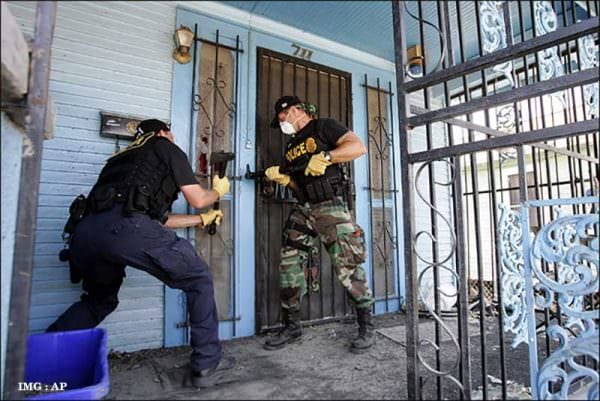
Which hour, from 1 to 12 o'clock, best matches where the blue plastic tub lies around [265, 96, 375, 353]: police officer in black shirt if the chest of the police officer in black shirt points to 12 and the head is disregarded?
The blue plastic tub is roughly at 12 o'clock from the police officer in black shirt.

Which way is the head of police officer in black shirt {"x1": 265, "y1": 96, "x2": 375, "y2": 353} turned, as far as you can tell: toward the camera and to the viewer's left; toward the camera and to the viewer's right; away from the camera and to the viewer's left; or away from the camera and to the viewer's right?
toward the camera and to the viewer's left

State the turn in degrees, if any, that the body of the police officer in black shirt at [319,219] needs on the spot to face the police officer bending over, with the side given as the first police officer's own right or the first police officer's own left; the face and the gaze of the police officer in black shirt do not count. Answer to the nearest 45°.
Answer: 0° — they already face them

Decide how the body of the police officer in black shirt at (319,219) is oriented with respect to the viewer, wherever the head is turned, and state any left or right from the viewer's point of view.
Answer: facing the viewer and to the left of the viewer

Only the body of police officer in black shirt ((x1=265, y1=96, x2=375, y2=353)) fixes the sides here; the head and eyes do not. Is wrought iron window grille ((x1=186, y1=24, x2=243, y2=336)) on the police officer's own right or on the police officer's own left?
on the police officer's own right

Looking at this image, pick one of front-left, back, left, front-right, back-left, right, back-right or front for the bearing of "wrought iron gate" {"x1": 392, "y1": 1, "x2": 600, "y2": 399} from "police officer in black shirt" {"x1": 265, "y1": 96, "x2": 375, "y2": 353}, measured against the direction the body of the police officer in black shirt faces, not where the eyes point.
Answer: left

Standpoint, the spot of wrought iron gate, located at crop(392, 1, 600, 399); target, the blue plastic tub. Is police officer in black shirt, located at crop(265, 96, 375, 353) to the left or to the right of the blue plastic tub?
right

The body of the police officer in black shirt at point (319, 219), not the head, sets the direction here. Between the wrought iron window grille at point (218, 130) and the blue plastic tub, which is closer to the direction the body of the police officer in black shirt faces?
the blue plastic tub
